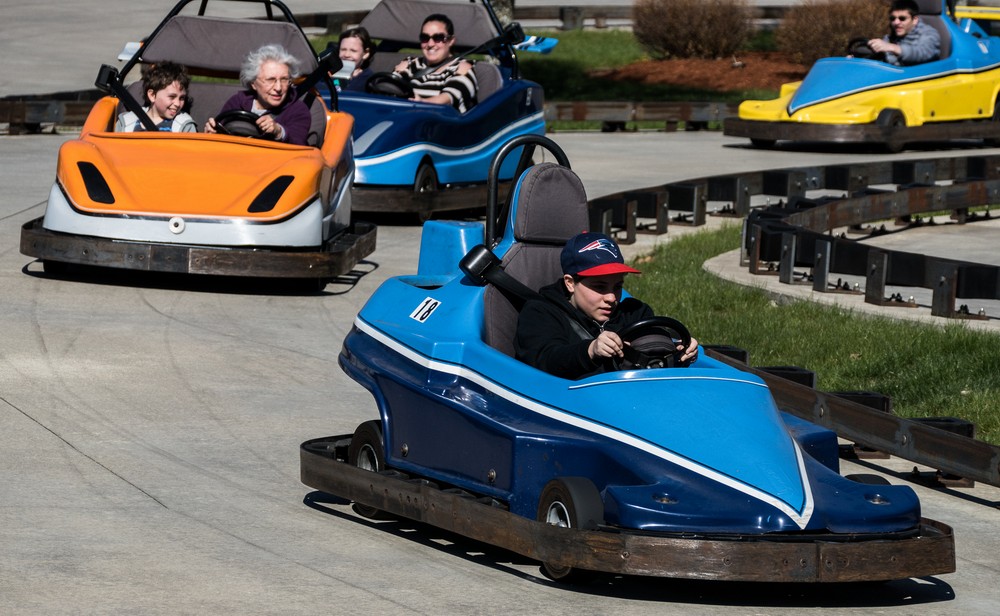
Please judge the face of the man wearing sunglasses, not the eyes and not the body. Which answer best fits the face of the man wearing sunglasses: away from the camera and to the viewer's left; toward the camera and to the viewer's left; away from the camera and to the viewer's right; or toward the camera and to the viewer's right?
toward the camera and to the viewer's left

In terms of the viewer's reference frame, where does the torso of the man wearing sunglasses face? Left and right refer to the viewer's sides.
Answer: facing the viewer and to the left of the viewer

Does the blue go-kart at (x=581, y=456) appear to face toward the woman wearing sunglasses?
no

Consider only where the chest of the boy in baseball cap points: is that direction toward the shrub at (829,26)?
no

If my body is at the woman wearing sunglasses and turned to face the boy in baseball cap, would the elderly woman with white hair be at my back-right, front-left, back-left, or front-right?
front-right

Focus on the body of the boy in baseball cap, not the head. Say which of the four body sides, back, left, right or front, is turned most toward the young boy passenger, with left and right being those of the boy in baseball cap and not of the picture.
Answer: back

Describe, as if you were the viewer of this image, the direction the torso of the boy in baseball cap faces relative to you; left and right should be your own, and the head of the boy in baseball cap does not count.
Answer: facing the viewer and to the right of the viewer

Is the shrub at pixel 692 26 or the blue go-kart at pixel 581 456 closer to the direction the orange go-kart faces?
the blue go-kart

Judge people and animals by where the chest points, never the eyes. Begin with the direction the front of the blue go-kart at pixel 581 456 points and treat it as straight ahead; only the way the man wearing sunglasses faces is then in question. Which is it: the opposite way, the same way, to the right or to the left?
to the right

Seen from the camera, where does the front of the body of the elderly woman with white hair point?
toward the camera

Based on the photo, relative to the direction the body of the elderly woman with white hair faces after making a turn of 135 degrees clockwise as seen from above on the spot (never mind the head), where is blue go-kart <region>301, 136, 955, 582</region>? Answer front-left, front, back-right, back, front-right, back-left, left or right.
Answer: back-left

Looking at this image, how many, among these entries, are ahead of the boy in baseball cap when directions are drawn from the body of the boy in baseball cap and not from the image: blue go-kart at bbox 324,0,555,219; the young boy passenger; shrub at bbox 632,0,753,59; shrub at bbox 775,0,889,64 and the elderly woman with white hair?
0

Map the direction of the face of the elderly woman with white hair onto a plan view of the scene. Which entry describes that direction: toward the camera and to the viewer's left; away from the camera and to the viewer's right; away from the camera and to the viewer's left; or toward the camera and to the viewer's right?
toward the camera and to the viewer's right

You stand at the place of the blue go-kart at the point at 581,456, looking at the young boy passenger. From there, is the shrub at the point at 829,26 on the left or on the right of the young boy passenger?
right

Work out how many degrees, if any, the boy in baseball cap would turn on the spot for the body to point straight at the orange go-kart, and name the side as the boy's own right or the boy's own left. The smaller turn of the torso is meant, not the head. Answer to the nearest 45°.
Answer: approximately 180°

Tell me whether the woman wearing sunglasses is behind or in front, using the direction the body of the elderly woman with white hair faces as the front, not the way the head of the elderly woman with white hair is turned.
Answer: behind

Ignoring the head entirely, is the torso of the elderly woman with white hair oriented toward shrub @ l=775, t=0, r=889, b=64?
no

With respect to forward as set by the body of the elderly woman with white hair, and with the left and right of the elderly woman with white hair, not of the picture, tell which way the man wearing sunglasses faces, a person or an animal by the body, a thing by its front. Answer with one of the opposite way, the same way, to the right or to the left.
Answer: to the right
